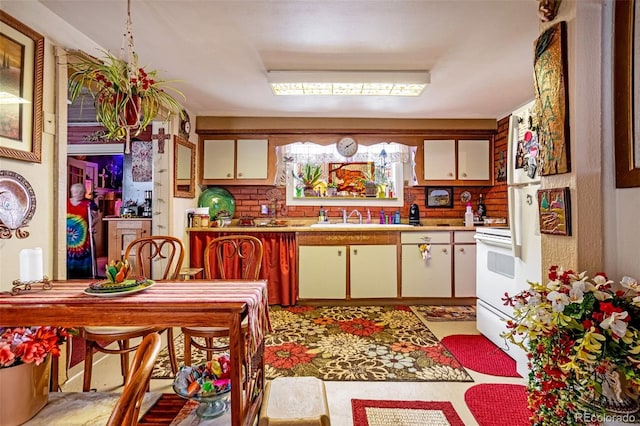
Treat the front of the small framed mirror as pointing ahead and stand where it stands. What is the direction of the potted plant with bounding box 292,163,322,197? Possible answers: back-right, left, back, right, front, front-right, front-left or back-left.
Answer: front-left

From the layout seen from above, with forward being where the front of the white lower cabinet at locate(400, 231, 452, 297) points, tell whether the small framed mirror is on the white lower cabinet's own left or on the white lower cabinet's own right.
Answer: on the white lower cabinet's own right

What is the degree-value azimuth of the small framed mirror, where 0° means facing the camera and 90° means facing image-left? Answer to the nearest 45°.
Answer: approximately 315°

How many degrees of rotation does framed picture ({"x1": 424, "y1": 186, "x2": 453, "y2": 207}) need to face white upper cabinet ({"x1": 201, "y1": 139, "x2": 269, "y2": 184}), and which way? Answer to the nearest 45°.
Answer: approximately 45° to its right

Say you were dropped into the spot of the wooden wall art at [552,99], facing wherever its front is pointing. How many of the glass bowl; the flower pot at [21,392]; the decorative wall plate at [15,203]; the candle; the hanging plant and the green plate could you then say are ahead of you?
6

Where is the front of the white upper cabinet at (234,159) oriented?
toward the camera

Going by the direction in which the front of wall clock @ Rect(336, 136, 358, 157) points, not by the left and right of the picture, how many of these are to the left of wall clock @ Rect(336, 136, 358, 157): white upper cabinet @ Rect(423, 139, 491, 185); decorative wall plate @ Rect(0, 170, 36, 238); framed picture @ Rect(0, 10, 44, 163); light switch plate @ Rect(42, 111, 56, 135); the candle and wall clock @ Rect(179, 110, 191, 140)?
1

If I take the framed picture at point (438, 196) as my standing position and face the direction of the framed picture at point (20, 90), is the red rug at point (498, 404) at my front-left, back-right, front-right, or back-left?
front-left

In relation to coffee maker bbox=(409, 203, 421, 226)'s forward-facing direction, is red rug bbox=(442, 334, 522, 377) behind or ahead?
ahead

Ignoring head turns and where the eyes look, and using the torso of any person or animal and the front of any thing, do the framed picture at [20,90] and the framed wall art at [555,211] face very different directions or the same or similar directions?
very different directions

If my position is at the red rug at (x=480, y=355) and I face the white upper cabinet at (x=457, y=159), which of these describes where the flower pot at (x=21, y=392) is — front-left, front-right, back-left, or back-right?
back-left

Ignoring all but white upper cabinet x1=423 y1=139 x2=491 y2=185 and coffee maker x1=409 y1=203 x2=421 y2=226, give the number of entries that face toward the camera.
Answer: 2

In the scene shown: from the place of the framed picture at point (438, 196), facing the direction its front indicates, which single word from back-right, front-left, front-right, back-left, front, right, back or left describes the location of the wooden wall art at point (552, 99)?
front

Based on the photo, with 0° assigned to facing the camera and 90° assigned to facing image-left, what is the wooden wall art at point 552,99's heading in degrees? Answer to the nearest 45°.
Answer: approximately 45°

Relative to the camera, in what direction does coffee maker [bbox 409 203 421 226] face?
facing the viewer

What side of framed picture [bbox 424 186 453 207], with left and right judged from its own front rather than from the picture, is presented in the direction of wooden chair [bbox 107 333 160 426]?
front

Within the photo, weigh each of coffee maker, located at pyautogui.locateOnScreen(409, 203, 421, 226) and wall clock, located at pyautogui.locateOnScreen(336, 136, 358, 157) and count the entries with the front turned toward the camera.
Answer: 2

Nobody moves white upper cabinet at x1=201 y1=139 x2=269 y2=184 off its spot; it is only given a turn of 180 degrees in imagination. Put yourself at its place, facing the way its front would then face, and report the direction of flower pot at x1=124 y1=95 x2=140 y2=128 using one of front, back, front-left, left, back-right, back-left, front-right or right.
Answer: back
